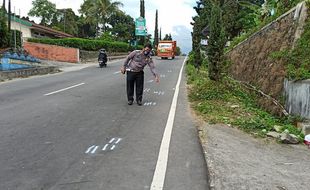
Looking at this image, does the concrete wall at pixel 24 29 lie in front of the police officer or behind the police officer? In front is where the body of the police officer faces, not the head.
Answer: behind

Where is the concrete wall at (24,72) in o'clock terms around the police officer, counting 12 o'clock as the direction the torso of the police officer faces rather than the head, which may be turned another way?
The concrete wall is roughly at 5 o'clock from the police officer.

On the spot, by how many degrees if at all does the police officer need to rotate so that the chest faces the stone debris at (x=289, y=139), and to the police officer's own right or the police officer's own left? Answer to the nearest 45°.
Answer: approximately 45° to the police officer's own left

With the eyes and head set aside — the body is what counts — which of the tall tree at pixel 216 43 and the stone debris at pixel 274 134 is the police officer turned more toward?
the stone debris

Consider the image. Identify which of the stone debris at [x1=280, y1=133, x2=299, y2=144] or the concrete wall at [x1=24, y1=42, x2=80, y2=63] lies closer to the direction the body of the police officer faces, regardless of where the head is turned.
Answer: the stone debris

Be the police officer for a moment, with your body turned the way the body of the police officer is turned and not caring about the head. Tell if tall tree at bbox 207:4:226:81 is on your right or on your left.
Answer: on your left

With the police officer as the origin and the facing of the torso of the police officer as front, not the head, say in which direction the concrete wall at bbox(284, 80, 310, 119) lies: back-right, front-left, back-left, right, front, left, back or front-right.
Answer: front-left

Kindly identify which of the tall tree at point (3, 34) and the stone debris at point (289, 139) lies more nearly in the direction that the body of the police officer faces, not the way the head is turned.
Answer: the stone debris

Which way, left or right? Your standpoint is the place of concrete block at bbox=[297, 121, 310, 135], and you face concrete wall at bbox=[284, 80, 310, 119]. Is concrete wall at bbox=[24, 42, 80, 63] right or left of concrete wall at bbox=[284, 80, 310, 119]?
left

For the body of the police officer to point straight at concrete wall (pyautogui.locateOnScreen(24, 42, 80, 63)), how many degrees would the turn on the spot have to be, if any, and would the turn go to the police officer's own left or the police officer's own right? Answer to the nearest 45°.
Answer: approximately 180°

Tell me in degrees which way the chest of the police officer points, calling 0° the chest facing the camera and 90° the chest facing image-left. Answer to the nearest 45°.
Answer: approximately 0°
